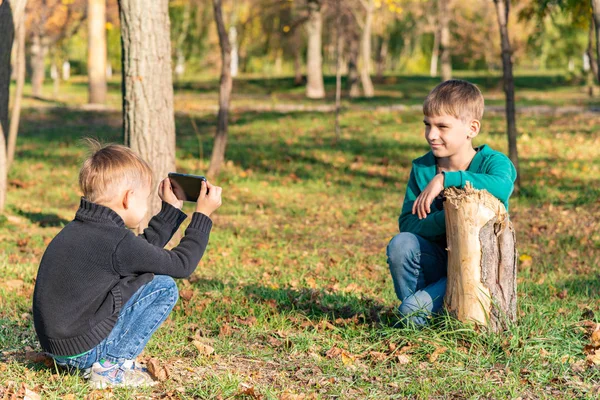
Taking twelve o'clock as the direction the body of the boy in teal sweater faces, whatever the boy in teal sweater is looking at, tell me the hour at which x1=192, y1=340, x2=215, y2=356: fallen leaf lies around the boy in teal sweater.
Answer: The fallen leaf is roughly at 1 o'clock from the boy in teal sweater.

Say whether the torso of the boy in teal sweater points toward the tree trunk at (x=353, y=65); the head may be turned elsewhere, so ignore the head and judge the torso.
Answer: no

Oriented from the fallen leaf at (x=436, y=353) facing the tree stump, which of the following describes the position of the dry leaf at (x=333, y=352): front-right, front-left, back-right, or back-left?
back-left

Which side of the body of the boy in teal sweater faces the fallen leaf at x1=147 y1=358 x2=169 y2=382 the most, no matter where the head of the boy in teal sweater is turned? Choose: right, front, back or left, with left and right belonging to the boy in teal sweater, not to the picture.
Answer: front

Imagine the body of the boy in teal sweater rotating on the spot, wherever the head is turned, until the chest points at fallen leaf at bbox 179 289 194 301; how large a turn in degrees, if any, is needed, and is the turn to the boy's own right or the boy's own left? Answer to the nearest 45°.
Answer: approximately 90° to the boy's own right

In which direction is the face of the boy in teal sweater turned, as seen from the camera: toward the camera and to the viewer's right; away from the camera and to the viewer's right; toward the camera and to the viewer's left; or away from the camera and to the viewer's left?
toward the camera and to the viewer's left

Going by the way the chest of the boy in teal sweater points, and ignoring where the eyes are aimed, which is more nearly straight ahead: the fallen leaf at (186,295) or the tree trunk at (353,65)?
the fallen leaf

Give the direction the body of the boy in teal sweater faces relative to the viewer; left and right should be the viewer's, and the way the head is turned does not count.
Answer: facing the viewer and to the left of the viewer
